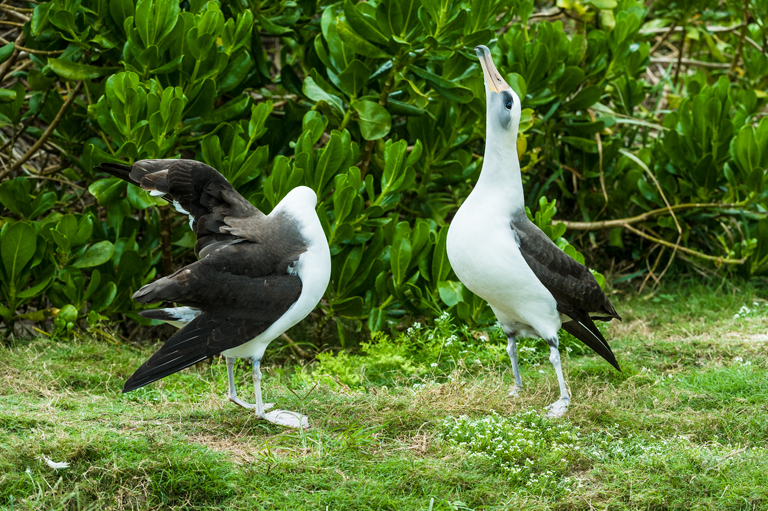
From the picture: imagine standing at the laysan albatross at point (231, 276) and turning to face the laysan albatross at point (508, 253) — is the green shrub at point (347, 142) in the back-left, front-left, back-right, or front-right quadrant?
front-left

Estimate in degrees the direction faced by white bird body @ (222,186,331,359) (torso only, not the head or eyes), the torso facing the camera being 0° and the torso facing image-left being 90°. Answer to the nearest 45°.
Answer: approximately 270°

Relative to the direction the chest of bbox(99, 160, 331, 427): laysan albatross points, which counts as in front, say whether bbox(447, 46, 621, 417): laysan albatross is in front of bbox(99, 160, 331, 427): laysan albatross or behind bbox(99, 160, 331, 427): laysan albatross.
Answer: in front

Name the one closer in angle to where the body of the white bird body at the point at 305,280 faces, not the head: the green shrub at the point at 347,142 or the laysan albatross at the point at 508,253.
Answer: the laysan albatross

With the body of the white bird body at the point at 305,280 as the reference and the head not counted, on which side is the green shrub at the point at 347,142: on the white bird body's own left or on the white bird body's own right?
on the white bird body's own left

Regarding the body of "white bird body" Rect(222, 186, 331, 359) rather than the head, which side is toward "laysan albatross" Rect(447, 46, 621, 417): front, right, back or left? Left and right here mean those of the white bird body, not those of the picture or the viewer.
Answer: front

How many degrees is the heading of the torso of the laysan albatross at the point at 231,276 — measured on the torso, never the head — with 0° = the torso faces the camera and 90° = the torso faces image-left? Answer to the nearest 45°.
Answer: approximately 270°
